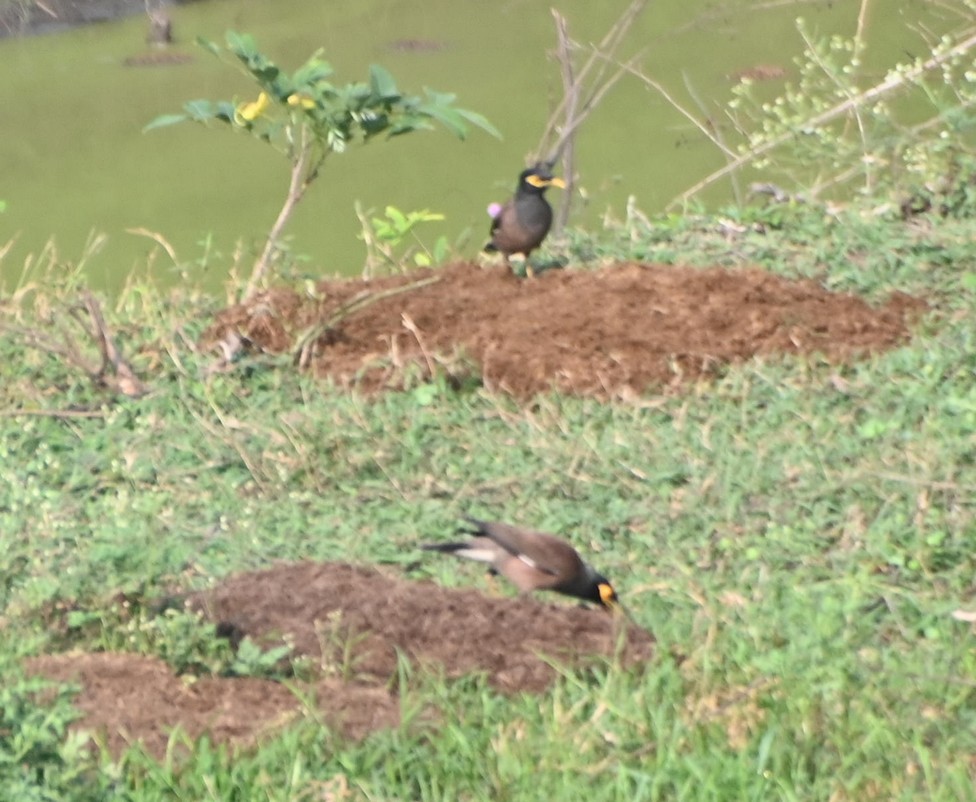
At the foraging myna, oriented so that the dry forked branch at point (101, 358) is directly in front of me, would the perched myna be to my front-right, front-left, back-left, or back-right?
front-right

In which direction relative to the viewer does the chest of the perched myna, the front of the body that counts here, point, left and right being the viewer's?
facing the viewer and to the right of the viewer

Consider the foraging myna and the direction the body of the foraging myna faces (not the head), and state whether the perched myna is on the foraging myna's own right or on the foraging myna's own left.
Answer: on the foraging myna's own left

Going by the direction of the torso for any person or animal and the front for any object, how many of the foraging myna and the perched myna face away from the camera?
0

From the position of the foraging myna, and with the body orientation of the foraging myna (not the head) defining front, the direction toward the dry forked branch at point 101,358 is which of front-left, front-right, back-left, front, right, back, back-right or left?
back-left

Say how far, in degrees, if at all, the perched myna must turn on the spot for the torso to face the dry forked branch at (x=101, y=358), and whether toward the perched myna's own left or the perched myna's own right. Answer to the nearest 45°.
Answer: approximately 90° to the perched myna's own right

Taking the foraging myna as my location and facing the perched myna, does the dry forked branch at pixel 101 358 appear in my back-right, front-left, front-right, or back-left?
front-left

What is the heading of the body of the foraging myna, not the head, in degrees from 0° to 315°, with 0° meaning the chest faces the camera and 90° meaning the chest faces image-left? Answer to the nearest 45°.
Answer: approximately 270°

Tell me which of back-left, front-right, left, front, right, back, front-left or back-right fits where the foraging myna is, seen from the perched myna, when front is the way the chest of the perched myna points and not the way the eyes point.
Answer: front-right
